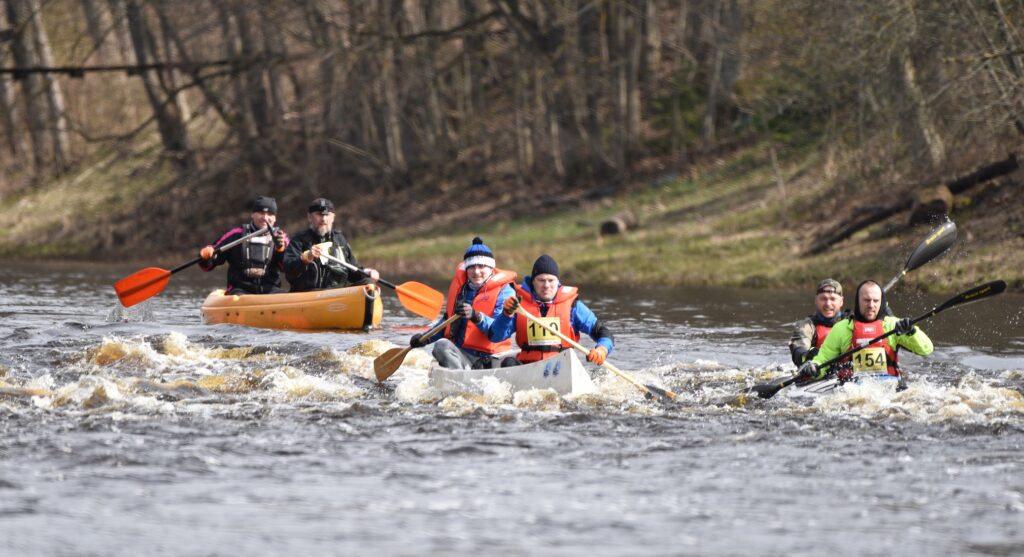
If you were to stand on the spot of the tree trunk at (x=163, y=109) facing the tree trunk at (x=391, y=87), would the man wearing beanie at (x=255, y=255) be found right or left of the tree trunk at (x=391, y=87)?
right

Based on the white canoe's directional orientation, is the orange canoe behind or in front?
behind

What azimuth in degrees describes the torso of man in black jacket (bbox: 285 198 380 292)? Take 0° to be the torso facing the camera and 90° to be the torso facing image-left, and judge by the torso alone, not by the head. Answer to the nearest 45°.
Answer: approximately 315°

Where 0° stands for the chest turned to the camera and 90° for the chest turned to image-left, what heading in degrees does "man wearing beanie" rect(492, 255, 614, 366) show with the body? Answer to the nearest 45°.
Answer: approximately 0°

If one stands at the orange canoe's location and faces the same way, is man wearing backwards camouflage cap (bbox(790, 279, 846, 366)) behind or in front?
in front

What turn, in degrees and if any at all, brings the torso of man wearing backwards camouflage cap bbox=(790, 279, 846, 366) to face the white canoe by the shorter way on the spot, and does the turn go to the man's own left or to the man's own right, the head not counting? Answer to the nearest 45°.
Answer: approximately 45° to the man's own right

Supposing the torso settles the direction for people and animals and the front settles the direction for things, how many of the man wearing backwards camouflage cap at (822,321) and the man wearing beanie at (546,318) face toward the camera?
2

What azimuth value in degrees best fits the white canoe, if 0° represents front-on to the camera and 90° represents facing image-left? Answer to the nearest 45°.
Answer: approximately 315°

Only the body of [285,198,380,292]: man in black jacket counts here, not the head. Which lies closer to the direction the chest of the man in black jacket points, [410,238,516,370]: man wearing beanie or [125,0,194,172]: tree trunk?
the man wearing beanie

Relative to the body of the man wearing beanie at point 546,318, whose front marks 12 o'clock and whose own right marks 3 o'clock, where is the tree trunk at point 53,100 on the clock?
The tree trunk is roughly at 5 o'clock from the man wearing beanie.

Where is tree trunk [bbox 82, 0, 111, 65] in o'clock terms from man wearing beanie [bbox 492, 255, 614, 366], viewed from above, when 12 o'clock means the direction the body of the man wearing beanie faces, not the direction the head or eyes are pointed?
The tree trunk is roughly at 5 o'clock from the man wearing beanie.
